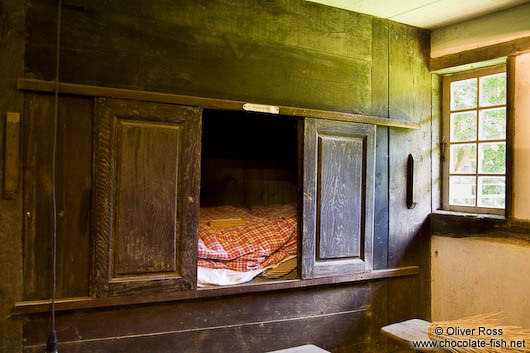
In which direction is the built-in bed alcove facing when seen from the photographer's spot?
facing the viewer and to the right of the viewer

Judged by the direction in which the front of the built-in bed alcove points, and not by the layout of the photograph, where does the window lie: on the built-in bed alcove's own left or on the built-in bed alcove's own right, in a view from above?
on the built-in bed alcove's own left

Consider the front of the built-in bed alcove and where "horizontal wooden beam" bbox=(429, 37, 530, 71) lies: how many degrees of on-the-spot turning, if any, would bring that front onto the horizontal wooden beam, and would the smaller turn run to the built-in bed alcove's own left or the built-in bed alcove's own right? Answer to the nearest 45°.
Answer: approximately 45° to the built-in bed alcove's own left
